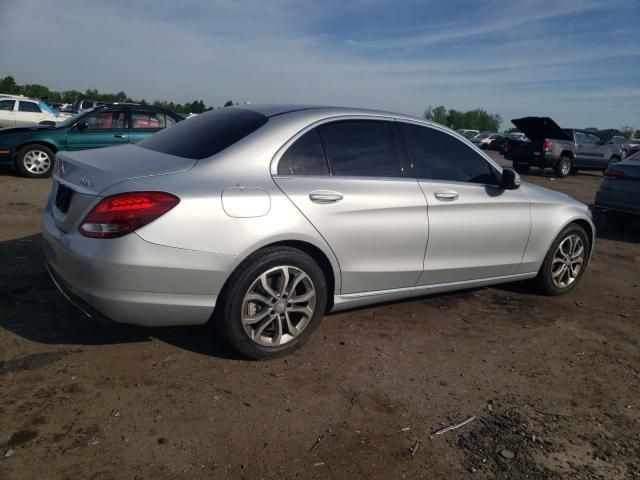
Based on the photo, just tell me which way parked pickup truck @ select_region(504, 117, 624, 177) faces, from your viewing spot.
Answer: facing away from the viewer and to the right of the viewer

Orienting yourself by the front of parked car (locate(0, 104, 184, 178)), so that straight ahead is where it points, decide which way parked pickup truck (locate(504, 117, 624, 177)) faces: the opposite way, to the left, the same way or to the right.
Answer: the opposite way

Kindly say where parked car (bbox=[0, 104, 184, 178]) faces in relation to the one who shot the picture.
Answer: facing to the left of the viewer

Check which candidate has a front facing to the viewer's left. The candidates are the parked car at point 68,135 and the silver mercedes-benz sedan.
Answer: the parked car

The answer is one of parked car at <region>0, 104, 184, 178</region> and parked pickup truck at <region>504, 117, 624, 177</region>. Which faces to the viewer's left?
parked car at <region>0, 104, 184, 178</region>

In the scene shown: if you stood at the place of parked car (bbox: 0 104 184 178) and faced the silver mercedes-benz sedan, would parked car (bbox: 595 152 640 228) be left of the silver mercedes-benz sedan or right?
left

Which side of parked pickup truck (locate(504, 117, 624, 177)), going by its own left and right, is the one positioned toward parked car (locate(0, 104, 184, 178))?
back

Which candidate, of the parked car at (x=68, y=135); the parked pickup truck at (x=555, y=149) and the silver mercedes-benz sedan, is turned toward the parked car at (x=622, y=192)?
the silver mercedes-benz sedan

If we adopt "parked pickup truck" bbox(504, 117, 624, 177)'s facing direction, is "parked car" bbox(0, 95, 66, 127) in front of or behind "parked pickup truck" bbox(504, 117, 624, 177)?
behind

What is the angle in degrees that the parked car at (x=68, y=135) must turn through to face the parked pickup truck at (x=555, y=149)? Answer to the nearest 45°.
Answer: approximately 180°

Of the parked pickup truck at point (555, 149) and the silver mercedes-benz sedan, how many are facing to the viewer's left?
0

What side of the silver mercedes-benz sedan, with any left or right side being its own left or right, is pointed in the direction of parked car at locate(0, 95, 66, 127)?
left

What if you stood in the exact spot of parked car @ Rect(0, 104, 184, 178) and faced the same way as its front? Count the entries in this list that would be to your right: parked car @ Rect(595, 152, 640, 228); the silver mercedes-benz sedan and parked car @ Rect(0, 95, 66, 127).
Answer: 1

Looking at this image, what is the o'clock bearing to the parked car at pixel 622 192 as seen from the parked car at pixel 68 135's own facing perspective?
the parked car at pixel 622 192 is roughly at 7 o'clock from the parked car at pixel 68 135.

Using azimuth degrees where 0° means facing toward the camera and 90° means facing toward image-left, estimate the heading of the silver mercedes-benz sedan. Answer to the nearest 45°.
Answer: approximately 225°
